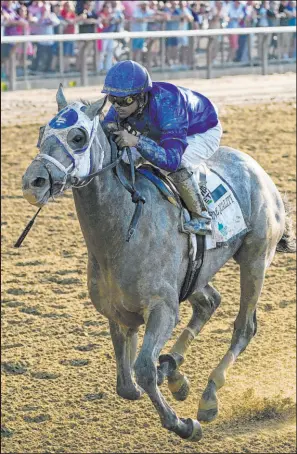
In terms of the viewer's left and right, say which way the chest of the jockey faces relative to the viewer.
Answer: facing the viewer and to the left of the viewer

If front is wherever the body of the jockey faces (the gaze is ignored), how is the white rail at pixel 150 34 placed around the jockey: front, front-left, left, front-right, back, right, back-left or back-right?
back-right

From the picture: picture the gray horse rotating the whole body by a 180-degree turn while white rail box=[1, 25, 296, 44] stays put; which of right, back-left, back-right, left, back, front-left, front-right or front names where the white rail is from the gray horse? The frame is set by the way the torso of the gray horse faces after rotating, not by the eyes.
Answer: front-left
